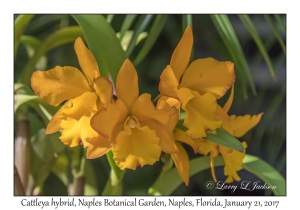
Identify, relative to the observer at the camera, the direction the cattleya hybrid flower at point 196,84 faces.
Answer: facing the viewer and to the right of the viewer

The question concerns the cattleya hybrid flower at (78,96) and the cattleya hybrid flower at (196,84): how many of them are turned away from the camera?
0

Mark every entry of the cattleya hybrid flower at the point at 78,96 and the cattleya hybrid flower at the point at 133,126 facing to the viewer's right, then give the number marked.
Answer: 0

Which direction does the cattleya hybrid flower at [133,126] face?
toward the camera

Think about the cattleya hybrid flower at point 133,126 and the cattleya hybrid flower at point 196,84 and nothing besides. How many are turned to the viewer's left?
0

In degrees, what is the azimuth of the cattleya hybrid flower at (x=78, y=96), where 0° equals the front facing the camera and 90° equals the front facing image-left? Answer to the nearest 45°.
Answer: approximately 45°
